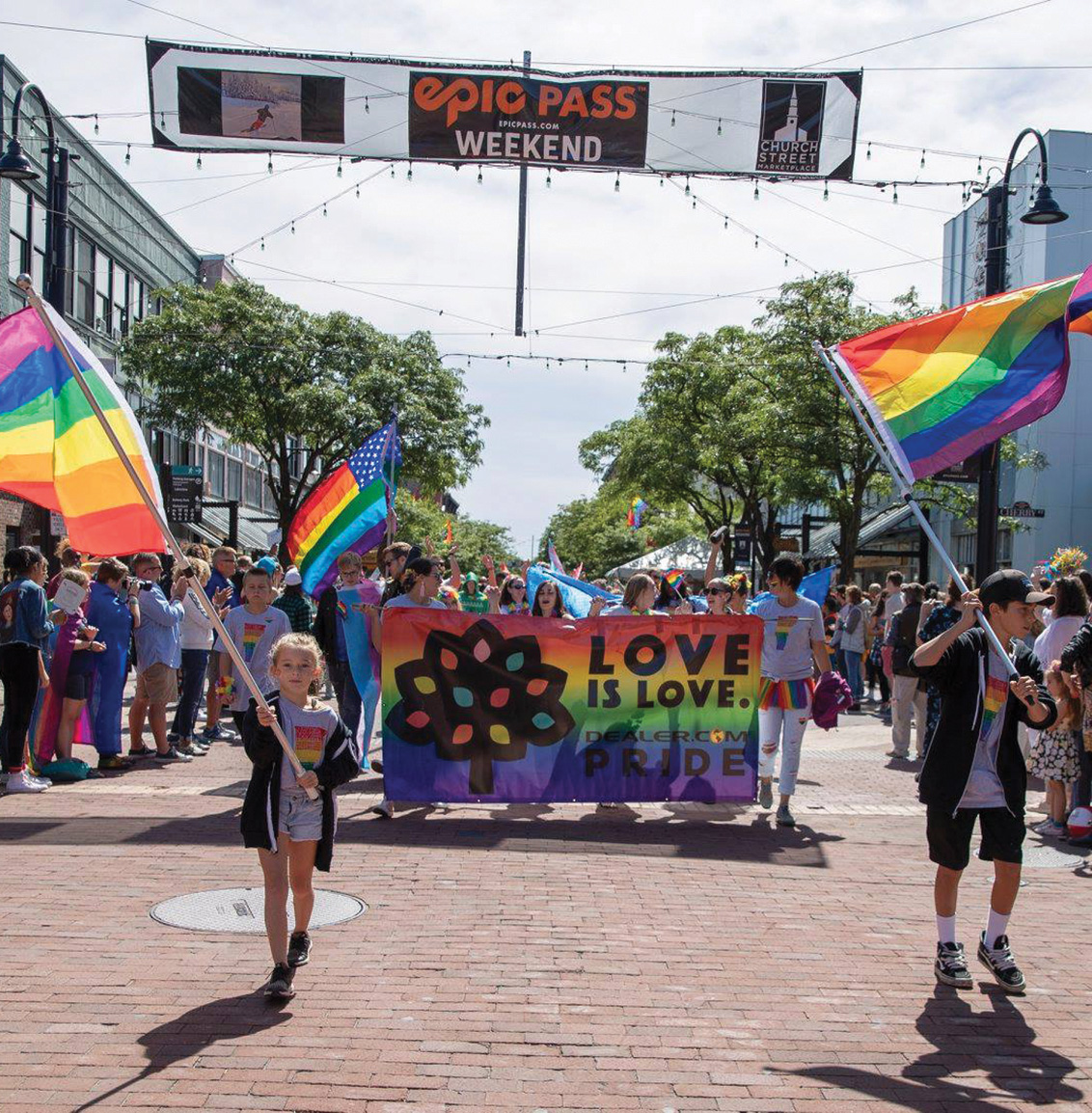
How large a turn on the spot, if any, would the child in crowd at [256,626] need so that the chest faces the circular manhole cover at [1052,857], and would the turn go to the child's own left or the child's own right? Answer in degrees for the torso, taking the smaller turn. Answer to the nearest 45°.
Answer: approximately 45° to the child's own left

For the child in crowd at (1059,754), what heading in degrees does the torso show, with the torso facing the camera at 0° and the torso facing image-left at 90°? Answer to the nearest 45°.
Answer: approximately 90°

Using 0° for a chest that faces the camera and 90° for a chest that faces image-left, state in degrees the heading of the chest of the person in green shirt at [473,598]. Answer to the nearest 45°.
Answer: approximately 0°

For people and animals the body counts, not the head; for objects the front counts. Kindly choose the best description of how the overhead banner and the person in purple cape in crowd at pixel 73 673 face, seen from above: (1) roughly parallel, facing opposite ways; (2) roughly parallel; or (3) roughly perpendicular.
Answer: roughly perpendicular

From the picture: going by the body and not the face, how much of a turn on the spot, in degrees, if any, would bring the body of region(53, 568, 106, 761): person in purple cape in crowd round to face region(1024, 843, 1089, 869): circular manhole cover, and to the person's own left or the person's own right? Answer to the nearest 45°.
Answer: approximately 45° to the person's own right

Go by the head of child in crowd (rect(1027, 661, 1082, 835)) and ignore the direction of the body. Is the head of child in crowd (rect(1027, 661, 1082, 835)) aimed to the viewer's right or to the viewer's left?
to the viewer's left

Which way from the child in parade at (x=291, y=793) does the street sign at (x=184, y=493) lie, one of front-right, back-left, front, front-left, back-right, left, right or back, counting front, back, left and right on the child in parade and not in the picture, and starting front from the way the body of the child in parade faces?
back

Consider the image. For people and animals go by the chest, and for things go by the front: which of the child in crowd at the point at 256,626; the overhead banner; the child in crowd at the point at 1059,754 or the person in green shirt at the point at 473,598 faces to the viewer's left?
the child in crowd at the point at 1059,754
